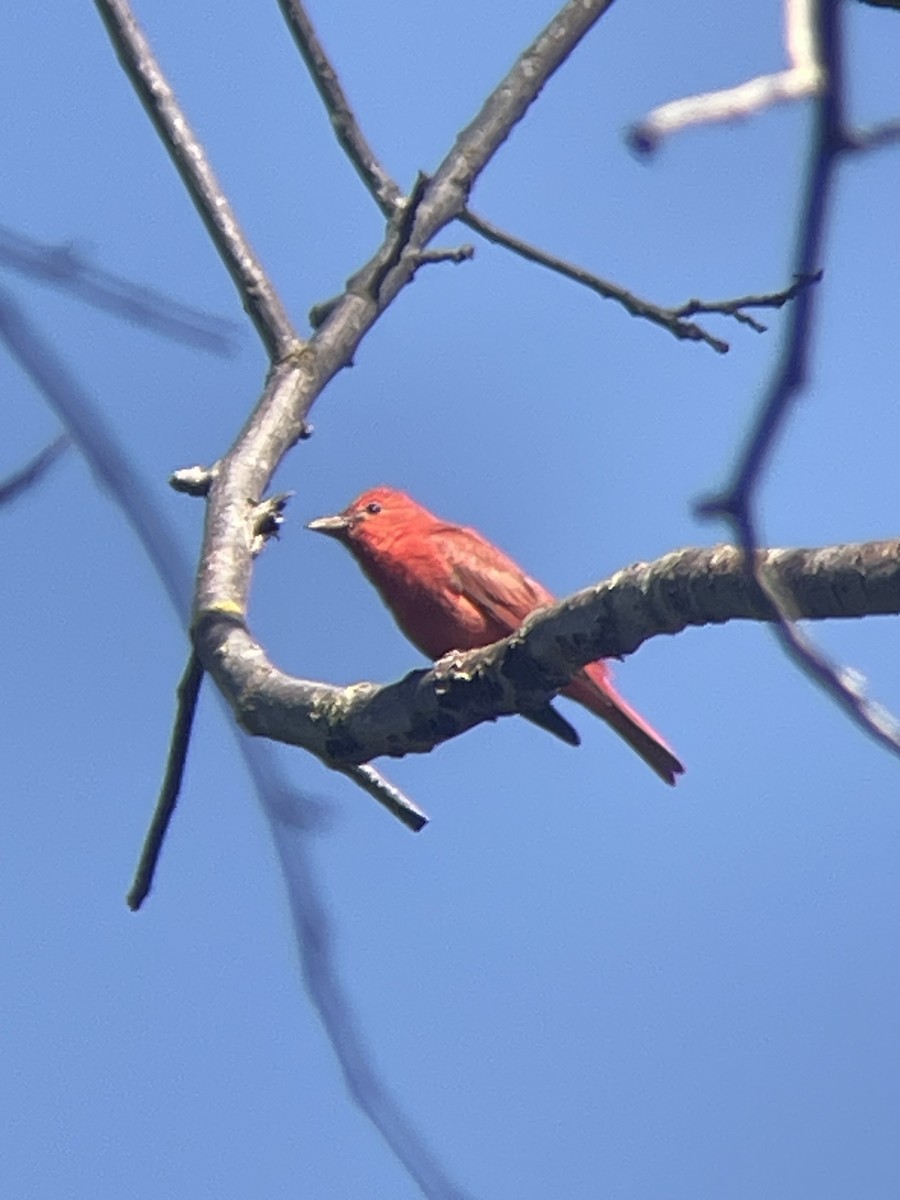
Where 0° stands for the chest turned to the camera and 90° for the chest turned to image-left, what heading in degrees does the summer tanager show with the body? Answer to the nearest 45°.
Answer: approximately 90°
